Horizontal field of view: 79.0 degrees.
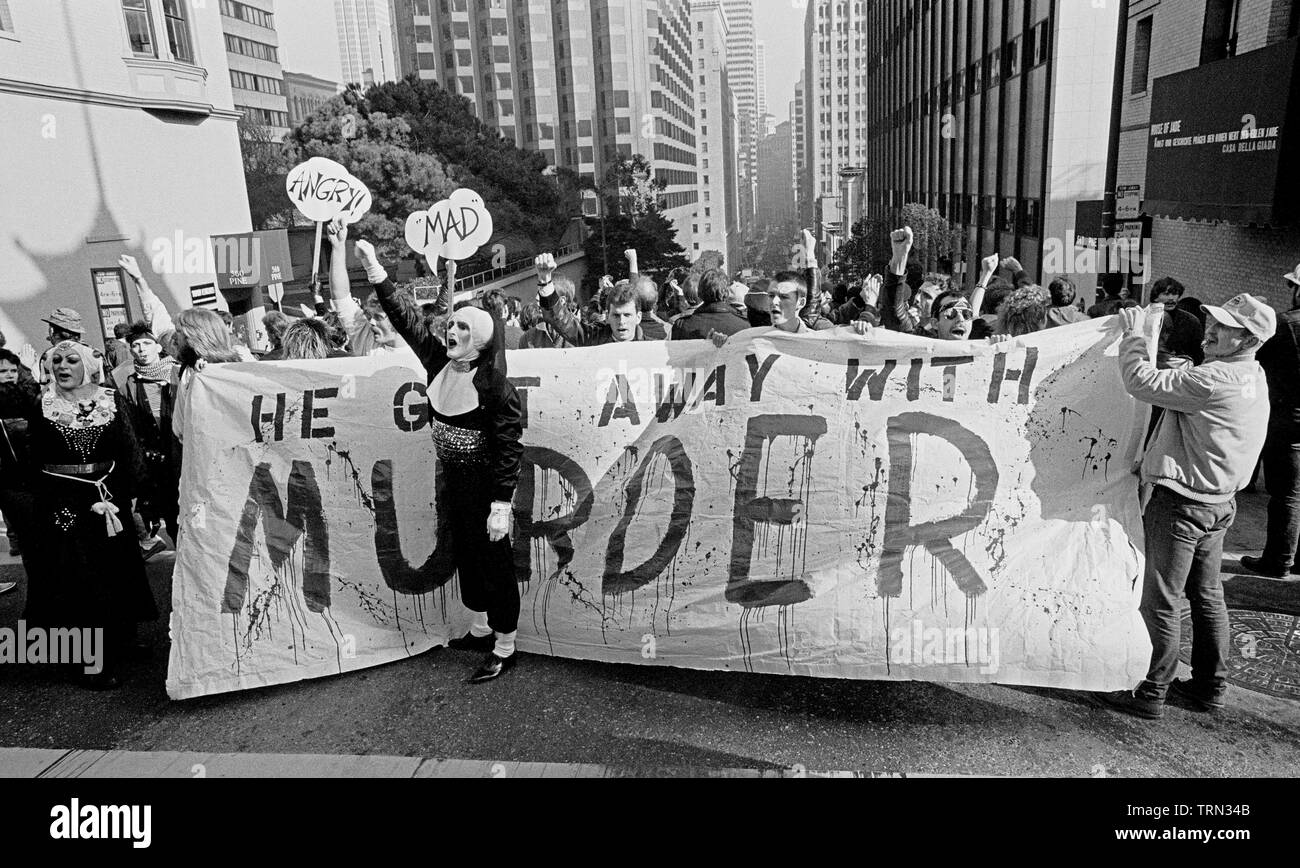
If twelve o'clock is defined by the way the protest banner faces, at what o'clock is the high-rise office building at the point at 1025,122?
The high-rise office building is roughly at 7 o'clock from the protest banner.

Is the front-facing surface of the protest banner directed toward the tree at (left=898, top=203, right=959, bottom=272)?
no

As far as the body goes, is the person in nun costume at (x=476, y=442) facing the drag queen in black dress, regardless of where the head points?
no

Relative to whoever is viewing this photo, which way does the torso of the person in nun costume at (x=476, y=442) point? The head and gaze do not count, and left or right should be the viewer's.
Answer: facing the viewer and to the left of the viewer

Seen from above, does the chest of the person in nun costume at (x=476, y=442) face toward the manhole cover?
no

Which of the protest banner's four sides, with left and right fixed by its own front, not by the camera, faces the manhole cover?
left

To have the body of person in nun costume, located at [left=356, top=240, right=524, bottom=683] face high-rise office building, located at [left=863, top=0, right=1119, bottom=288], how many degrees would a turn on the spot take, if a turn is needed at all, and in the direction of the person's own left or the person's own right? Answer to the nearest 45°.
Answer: approximately 180°

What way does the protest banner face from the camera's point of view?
toward the camera

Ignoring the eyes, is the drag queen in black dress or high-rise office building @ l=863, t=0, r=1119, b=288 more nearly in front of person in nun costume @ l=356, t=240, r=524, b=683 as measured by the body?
the drag queen in black dress

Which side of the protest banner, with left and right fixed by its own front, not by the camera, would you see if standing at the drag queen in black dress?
right

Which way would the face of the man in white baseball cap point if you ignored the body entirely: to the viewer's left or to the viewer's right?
to the viewer's left

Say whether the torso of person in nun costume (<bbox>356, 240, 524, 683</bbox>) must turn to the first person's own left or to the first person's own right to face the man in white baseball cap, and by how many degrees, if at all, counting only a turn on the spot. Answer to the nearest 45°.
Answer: approximately 90° to the first person's own left

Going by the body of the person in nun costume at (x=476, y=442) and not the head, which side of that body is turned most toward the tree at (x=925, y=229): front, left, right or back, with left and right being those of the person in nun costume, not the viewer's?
back
